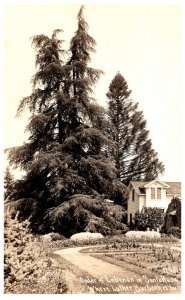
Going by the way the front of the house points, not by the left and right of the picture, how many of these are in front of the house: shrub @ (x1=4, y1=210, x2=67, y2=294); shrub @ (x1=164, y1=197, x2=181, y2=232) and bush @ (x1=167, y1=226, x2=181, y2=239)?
3

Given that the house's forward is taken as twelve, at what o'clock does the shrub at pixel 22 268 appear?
The shrub is roughly at 12 o'clock from the house.

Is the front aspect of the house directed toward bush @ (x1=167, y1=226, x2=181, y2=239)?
yes

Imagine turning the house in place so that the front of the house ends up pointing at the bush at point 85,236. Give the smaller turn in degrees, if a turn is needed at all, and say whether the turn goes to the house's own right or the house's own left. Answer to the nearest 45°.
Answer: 0° — it already faces it

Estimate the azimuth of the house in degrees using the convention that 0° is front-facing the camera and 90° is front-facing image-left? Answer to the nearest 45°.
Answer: approximately 0°
